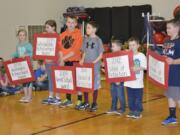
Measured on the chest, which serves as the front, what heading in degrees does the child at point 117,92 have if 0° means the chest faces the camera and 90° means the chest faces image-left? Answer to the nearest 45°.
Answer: approximately 45°

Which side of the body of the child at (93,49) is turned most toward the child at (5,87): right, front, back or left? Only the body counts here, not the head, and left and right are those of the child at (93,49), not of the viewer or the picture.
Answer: right

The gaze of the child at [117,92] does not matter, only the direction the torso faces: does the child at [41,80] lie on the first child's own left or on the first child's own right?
on the first child's own right

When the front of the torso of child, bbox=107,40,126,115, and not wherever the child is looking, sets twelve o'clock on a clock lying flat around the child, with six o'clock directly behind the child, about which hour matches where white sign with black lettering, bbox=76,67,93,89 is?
The white sign with black lettering is roughly at 2 o'clock from the child.

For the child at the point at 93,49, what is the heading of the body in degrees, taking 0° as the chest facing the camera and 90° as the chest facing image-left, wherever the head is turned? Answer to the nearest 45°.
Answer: approximately 45°

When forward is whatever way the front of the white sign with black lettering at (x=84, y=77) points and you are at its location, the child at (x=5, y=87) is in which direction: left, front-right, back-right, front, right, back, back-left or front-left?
back-right
